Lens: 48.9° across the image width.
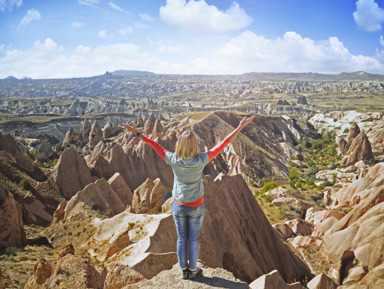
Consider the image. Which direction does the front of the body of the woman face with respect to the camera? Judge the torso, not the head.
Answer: away from the camera

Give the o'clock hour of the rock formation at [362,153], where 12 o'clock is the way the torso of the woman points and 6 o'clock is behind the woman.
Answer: The rock formation is roughly at 1 o'clock from the woman.

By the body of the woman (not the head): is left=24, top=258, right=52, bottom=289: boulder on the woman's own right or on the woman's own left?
on the woman's own left

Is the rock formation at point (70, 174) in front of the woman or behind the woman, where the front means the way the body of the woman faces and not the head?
in front

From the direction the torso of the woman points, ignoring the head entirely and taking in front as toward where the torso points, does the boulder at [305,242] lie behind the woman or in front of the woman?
in front

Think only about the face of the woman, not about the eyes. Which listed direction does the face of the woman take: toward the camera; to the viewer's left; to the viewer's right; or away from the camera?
away from the camera

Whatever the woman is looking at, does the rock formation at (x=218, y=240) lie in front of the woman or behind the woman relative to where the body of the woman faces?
in front
